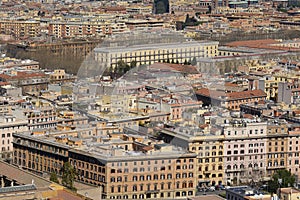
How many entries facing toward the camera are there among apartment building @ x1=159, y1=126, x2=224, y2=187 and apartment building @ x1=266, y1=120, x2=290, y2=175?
2

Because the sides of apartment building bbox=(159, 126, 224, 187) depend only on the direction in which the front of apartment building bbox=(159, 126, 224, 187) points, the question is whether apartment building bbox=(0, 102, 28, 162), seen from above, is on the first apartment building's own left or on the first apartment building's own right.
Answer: on the first apartment building's own right

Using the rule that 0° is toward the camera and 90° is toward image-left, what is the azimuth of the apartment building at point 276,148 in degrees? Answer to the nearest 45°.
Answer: approximately 0°

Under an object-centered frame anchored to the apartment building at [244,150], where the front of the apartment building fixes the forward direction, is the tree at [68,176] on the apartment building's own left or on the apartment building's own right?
on the apartment building's own right

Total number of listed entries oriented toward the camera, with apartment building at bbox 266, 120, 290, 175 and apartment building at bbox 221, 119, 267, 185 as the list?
2

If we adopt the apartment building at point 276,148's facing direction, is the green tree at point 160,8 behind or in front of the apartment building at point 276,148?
behind
